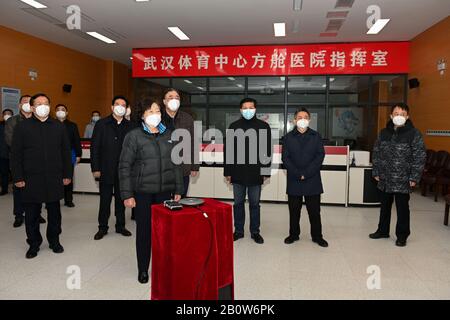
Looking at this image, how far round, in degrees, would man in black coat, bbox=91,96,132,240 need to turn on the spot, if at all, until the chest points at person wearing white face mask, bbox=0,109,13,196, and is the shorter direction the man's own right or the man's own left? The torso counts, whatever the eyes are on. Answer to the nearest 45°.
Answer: approximately 135° to the man's own right

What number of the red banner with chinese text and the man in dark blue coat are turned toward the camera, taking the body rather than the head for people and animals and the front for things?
2

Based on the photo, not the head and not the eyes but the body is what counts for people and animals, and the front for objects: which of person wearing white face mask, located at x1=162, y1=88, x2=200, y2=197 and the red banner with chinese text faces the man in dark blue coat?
the red banner with chinese text

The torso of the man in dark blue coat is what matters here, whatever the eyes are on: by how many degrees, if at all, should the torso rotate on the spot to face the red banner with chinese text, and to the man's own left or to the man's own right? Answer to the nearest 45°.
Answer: approximately 180°

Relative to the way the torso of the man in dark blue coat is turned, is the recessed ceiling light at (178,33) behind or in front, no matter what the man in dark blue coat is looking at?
behind

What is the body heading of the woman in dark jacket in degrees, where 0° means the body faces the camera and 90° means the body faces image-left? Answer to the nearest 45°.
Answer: approximately 315°
